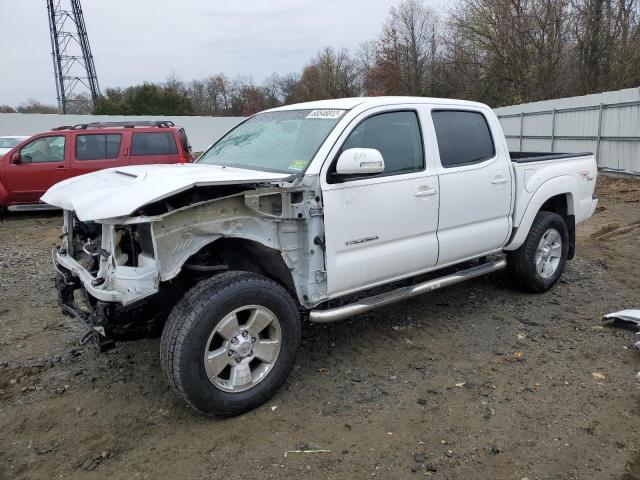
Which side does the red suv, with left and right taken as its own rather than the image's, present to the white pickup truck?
left

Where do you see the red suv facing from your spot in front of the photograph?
facing to the left of the viewer

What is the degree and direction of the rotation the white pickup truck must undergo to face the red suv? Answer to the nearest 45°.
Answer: approximately 90° to its right

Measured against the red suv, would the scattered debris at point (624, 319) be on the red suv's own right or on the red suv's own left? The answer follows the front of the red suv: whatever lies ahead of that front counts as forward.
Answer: on the red suv's own left

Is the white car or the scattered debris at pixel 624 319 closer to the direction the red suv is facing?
the white car

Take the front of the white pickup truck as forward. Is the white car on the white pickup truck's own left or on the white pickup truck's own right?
on the white pickup truck's own right

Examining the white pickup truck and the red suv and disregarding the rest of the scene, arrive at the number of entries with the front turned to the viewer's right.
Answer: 0

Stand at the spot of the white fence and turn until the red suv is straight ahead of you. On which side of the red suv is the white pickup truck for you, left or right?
left

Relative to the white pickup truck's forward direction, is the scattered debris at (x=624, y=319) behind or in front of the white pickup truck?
behind

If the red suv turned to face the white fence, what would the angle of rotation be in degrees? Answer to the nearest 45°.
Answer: approximately 180°

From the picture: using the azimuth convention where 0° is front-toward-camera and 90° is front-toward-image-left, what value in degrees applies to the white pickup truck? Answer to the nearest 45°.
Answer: approximately 45°
